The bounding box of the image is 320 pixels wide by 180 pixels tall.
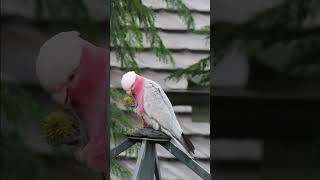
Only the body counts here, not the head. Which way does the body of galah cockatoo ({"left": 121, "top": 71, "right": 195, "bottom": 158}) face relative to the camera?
to the viewer's left
